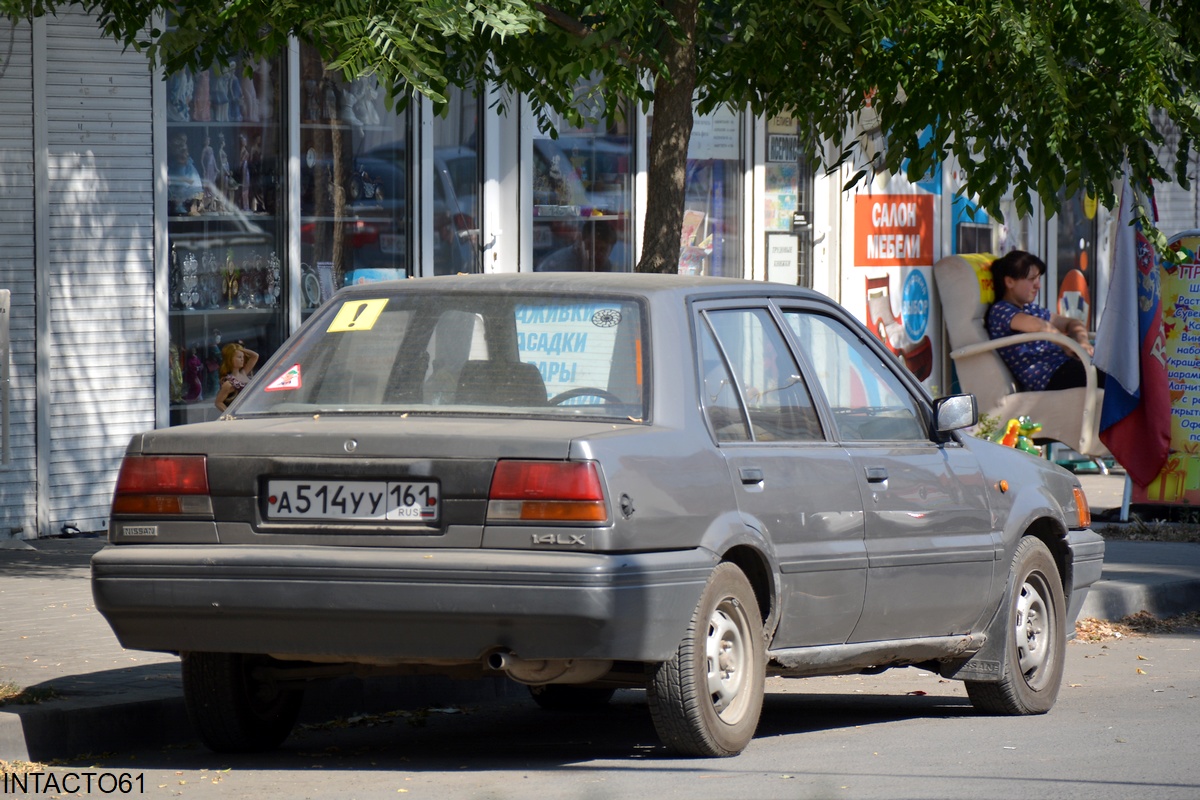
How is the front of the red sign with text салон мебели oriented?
toward the camera

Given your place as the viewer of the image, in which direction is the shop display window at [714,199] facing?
facing the viewer

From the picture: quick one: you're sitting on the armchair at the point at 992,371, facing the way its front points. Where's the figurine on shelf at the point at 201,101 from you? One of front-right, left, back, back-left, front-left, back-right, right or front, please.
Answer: back-right

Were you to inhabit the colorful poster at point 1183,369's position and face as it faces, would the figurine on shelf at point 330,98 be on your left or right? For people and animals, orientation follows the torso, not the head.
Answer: on your right

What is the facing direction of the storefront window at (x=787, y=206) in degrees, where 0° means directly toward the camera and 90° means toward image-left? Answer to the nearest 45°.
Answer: approximately 0°

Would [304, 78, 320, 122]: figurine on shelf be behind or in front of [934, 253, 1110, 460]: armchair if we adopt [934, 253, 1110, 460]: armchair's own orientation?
behind

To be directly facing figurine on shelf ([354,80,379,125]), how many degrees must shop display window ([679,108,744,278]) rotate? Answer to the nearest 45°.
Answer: approximately 45° to its right

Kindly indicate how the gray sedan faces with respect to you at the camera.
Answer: facing away from the viewer and to the right of the viewer

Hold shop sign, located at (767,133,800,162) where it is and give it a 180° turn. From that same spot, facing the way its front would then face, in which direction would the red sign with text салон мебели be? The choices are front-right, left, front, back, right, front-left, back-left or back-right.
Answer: front-right

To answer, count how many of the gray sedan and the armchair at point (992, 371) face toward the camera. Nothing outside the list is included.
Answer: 0

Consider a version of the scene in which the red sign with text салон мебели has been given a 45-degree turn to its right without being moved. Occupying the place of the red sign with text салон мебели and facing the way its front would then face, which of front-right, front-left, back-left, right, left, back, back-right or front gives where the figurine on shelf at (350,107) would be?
front
